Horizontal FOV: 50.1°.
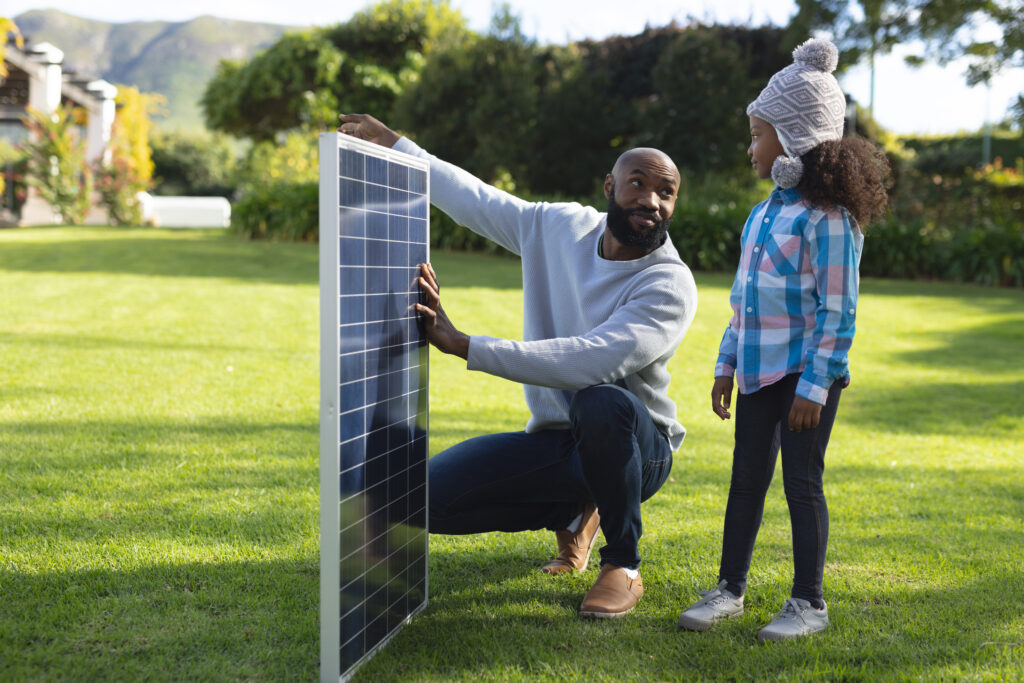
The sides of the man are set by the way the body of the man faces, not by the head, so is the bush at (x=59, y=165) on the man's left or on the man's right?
on the man's right

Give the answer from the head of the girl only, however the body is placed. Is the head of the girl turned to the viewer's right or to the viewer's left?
to the viewer's left

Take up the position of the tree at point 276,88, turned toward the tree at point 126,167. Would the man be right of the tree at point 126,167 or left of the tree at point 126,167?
left

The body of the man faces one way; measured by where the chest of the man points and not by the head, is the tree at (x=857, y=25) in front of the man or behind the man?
behind

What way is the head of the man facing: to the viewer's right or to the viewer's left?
to the viewer's right

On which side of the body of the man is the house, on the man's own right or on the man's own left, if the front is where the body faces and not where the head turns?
on the man's own right

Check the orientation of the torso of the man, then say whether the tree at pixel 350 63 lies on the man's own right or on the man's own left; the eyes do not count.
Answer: on the man's own right

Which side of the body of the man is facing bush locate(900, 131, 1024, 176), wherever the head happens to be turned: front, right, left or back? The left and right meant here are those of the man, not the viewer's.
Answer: back

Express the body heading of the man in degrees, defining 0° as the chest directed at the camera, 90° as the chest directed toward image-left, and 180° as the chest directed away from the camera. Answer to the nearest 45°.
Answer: approximately 45°

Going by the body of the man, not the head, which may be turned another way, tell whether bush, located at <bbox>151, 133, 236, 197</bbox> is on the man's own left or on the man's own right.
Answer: on the man's own right

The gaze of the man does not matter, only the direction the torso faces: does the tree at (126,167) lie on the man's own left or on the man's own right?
on the man's own right
